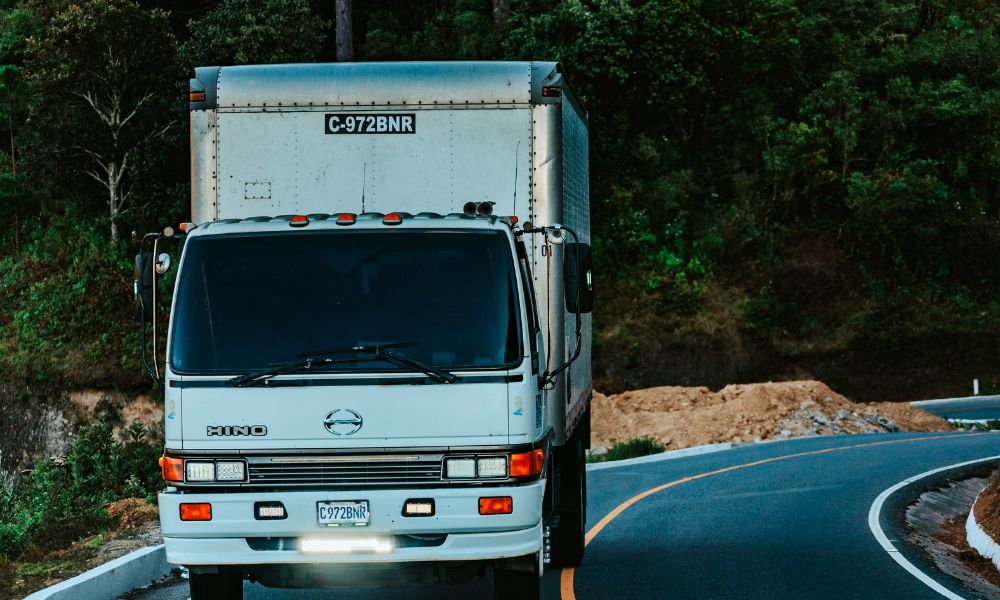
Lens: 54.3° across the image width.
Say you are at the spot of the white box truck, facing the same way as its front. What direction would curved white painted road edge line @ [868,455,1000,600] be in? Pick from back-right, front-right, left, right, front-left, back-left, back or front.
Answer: back-left

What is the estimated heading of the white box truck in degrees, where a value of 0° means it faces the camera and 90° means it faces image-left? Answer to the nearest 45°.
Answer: approximately 0°

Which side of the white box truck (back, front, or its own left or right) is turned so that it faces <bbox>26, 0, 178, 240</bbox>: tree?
back

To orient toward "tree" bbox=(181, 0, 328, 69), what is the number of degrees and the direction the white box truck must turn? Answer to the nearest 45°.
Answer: approximately 180°
